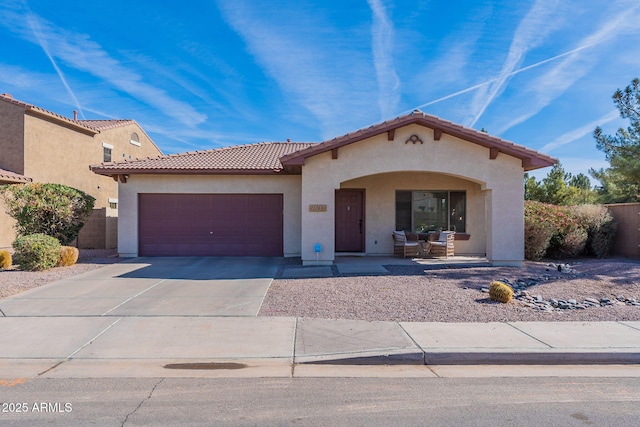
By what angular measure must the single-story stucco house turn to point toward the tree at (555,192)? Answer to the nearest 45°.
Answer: approximately 135° to its left

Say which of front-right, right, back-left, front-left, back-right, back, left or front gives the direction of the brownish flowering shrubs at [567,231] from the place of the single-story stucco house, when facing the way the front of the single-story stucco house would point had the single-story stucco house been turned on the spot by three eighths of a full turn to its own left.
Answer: front-right

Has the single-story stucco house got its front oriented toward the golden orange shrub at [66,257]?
no

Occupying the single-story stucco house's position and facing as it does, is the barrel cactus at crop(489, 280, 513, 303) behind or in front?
in front

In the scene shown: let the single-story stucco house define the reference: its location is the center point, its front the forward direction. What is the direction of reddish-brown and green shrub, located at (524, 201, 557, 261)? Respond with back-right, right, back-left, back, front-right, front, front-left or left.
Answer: left

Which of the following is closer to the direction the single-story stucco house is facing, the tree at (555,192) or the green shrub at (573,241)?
the green shrub

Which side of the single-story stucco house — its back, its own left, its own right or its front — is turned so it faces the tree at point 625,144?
left

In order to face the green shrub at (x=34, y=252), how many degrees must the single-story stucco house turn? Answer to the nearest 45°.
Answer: approximately 45° to its right

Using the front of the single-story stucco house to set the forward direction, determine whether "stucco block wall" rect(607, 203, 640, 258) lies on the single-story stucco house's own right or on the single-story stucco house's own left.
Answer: on the single-story stucco house's own left

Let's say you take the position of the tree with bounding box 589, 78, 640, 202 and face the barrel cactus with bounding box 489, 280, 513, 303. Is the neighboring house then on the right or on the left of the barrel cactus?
right

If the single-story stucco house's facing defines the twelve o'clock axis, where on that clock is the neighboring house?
The neighboring house is roughly at 4 o'clock from the single-story stucco house.

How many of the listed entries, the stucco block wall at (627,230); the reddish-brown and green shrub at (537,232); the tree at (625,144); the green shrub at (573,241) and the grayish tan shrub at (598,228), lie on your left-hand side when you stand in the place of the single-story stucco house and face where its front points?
5

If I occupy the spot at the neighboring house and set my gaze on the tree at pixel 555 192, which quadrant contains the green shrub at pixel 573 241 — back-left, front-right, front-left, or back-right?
front-right

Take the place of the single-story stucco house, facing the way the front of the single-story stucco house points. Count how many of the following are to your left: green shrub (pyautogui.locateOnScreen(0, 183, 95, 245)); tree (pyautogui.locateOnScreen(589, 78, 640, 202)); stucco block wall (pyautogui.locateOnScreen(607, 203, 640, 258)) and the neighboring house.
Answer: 2

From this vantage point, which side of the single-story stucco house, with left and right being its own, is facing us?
front

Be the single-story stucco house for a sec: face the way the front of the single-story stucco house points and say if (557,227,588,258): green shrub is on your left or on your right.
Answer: on your left
